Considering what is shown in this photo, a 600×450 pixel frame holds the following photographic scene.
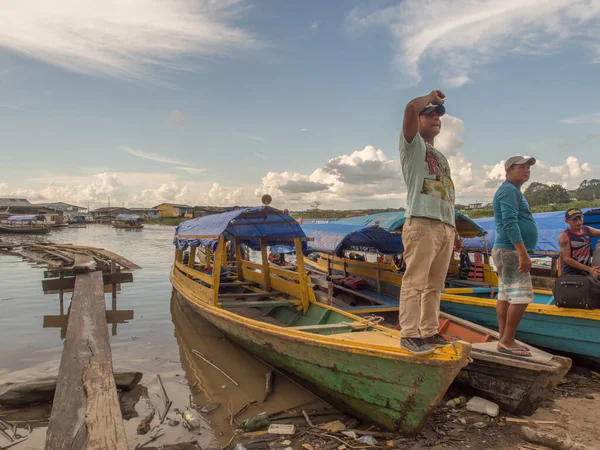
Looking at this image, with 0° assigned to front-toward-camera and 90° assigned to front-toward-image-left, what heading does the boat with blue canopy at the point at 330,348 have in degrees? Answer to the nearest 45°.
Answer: approximately 315°

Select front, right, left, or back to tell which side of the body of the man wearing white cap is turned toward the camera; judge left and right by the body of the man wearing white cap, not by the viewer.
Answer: right

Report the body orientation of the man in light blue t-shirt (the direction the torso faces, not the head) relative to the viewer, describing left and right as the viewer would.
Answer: facing the viewer and to the right of the viewer
